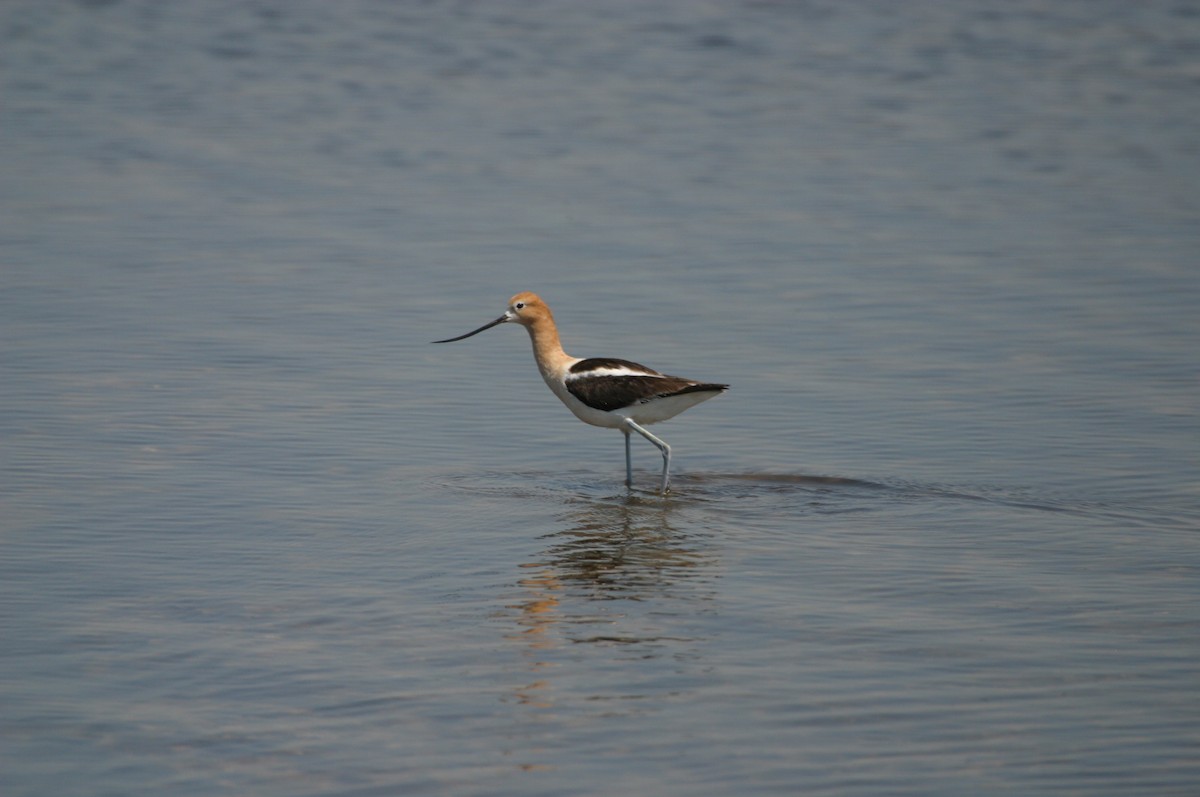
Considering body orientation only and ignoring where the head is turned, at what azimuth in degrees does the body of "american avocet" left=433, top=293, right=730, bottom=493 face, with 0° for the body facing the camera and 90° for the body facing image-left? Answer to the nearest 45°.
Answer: approximately 90°
